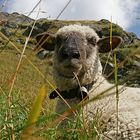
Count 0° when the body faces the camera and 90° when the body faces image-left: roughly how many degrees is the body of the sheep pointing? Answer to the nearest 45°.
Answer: approximately 45°
